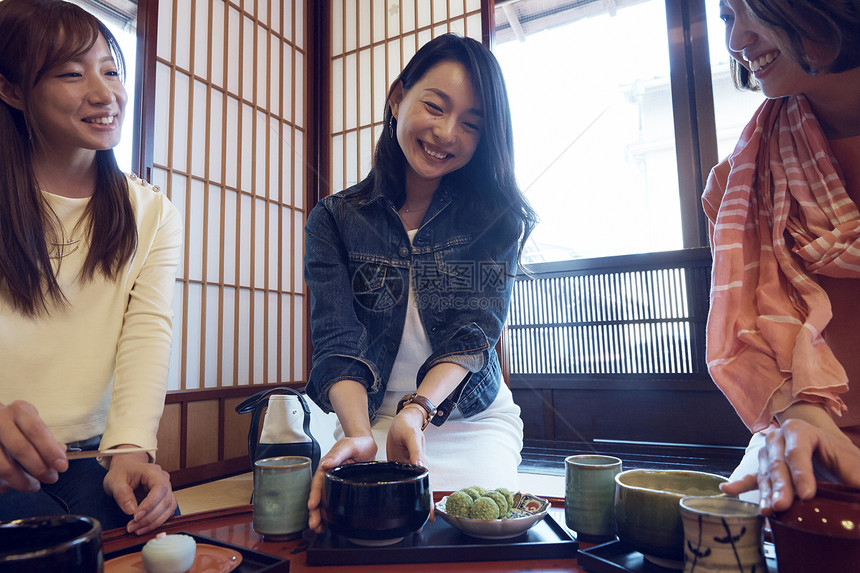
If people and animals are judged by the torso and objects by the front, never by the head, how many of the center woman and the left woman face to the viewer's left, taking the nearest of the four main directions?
0

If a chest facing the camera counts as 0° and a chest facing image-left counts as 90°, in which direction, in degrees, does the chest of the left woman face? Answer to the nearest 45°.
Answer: approximately 315°

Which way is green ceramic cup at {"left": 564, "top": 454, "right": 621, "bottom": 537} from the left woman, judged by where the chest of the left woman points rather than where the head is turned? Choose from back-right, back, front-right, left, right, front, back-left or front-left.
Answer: front

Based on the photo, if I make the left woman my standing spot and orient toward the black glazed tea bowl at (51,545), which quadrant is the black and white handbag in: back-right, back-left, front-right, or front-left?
back-left

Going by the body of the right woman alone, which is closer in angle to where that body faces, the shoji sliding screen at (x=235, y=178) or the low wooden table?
the low wooden table

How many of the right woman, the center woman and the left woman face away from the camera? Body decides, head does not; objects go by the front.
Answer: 0

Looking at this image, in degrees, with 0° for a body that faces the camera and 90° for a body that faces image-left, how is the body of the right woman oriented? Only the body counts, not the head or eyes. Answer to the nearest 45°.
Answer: approximately 45°

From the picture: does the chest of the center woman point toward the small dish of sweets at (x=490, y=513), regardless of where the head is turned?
yes

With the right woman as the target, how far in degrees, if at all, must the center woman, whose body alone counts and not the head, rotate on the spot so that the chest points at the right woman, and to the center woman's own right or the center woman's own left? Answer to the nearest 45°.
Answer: approximately 45° to the center woman's own left

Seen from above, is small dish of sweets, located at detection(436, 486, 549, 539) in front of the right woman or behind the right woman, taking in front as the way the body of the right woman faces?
in front

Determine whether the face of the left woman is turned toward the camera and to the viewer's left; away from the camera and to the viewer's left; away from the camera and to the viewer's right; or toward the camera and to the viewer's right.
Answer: toward the camera and to the viewer's right

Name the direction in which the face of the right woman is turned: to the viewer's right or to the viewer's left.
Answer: to the viewer's left

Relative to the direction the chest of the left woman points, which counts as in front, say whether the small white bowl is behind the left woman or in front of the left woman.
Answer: in front

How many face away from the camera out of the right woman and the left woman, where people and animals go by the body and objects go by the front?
0

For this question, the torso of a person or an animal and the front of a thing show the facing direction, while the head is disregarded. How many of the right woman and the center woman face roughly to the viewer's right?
0

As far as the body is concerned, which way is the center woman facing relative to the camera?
toward the camera
